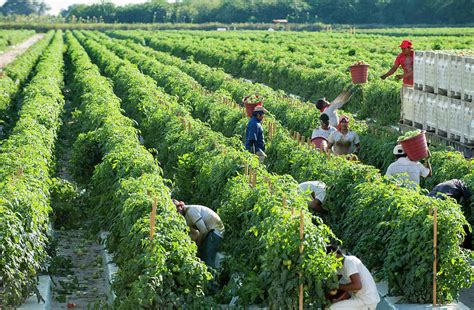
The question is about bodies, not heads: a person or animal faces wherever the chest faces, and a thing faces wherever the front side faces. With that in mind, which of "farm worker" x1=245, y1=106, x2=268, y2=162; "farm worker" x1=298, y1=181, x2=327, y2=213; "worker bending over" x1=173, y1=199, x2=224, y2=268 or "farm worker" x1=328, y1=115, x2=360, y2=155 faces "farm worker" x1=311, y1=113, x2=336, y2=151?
"farm worker" x1=245, y1=106, x2=268, y2=162

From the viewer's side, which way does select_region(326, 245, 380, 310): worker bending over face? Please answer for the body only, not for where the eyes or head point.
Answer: to the viewer's left

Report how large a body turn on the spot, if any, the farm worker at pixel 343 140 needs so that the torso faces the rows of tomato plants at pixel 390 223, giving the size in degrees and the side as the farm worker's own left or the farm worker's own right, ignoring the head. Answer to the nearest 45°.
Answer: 0° — they already face it

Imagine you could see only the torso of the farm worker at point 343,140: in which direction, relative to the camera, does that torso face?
toward the camera

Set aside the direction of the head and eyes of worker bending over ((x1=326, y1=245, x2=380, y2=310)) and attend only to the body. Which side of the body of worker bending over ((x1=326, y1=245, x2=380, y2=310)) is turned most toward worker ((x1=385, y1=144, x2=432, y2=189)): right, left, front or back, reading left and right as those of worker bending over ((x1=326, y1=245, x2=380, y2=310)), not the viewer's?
right

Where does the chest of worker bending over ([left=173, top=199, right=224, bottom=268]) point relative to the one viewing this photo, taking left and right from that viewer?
facing to the left of the viewer

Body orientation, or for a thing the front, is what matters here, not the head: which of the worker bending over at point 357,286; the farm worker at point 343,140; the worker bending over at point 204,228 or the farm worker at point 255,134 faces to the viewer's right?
the farm worker at point 255,134

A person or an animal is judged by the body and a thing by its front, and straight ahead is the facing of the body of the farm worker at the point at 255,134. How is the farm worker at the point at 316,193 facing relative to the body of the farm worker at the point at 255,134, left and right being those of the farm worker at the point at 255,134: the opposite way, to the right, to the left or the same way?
the opposite way

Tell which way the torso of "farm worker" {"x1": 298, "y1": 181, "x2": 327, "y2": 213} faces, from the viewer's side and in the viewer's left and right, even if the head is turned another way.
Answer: facing to the left of the viewer

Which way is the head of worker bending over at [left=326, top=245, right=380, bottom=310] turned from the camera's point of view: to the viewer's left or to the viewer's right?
to the viewer's left

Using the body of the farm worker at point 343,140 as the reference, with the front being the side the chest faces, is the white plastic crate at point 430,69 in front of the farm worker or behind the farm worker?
behind

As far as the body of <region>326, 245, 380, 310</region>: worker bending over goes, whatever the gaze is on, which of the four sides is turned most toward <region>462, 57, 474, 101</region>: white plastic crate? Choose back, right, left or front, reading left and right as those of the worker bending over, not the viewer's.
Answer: right

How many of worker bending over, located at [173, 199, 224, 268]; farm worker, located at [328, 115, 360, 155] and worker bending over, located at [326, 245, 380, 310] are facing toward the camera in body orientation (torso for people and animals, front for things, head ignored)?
1

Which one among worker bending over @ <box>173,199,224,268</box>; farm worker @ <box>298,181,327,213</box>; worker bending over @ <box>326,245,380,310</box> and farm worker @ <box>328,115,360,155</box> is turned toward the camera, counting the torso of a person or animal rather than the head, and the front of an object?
farm worker @ <box>328,115,360,155</box>
